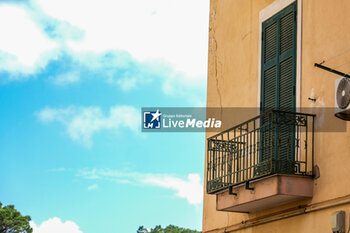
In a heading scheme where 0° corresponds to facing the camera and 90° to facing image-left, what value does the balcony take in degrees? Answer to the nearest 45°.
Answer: approximately 45°

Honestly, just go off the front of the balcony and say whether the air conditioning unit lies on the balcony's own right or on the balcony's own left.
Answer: on the balcony's own left
